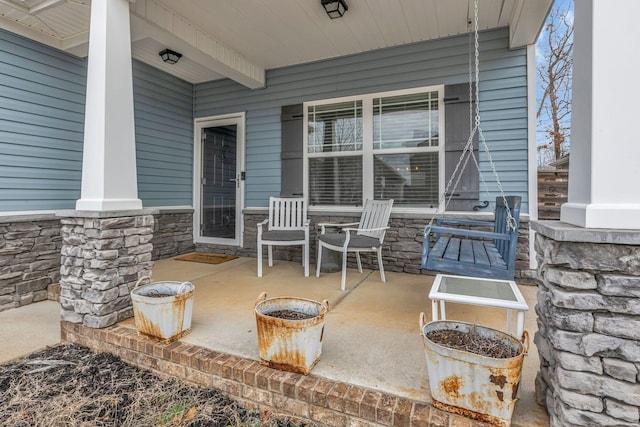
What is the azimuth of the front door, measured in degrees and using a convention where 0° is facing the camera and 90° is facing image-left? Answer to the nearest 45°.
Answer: approximately 45°

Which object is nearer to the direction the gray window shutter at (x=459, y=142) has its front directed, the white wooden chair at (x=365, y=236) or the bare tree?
the white wooden chair

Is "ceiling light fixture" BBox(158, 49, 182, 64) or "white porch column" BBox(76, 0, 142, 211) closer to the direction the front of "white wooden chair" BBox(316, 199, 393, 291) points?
the white porch column

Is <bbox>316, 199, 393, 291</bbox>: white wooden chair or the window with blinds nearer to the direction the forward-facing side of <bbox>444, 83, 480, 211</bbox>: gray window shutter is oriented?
the white wooden chair

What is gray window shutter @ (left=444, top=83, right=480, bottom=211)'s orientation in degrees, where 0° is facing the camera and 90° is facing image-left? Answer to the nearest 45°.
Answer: approximately 0°

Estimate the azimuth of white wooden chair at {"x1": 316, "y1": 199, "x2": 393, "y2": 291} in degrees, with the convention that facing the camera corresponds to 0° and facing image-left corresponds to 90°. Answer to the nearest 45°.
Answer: approximately 45°
